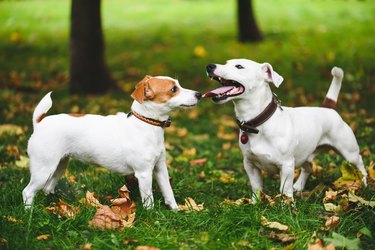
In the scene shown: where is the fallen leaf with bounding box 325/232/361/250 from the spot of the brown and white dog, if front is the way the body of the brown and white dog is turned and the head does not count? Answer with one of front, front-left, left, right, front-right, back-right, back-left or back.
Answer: front-right

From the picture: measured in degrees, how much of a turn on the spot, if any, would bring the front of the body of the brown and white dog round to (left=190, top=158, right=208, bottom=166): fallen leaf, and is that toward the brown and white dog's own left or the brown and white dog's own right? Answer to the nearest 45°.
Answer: approximately 45° to the brown and white dog's own left

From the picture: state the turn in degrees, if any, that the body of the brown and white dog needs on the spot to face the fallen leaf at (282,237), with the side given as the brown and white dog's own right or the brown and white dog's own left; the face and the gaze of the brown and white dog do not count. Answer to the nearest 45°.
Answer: approximately 45° to the brown and white dog's own right

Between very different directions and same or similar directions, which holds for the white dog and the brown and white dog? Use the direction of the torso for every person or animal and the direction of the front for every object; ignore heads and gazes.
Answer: very different directions

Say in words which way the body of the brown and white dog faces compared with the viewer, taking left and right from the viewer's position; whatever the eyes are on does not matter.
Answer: facing to the right of the viewer

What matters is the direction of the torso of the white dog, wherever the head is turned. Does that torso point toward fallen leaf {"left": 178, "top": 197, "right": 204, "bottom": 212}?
yes

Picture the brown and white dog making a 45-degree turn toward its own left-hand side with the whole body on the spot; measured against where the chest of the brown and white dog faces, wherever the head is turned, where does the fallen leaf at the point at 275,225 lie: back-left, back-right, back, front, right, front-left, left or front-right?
right

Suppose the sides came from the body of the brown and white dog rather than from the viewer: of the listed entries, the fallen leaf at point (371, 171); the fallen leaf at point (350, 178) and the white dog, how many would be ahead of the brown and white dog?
3

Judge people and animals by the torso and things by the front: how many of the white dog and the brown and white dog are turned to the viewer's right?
1

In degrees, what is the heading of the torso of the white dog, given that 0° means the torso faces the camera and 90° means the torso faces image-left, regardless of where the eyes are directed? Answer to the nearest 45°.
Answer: approximately 45°

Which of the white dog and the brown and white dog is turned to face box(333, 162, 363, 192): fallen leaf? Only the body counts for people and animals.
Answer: the brown and white dog

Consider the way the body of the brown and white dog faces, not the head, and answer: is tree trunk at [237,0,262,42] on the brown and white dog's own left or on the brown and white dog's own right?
on the brown and white dog's own left

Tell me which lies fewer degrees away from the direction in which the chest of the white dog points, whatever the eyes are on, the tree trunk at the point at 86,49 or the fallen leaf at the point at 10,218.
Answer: the fallen leaf

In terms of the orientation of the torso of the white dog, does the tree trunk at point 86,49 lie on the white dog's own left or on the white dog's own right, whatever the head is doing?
on the white dog's own right

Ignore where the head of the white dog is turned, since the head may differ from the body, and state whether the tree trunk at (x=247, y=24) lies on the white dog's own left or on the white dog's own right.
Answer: on the white dog's own right
